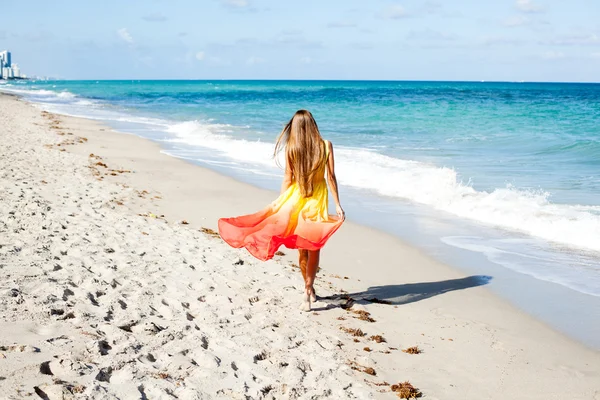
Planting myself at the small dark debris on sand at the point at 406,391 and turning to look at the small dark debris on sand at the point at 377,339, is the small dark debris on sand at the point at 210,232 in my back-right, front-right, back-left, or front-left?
front-left

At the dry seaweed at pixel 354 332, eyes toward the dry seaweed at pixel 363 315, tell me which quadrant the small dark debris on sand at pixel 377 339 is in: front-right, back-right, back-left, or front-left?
back-right

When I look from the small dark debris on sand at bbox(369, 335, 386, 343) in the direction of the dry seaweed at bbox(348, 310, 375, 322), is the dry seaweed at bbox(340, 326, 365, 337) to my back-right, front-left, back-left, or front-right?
front-left

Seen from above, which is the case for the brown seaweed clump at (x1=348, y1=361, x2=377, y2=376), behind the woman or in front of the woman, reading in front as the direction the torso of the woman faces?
behind

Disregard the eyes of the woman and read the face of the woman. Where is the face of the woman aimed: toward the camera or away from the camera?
away from the camera

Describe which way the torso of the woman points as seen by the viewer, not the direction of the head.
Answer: away from the camera

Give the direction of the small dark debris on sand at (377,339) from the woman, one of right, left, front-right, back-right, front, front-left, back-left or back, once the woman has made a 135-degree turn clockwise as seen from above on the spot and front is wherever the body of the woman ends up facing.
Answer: front

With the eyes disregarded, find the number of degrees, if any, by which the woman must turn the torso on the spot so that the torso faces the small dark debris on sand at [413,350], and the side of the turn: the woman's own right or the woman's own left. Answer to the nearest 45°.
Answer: approximately 135° to the woman's own right

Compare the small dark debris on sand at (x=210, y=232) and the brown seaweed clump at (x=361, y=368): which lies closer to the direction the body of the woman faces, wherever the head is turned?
the small dark debris on sand

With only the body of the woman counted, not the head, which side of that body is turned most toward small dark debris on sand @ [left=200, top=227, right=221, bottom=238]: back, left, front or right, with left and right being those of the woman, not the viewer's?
front
